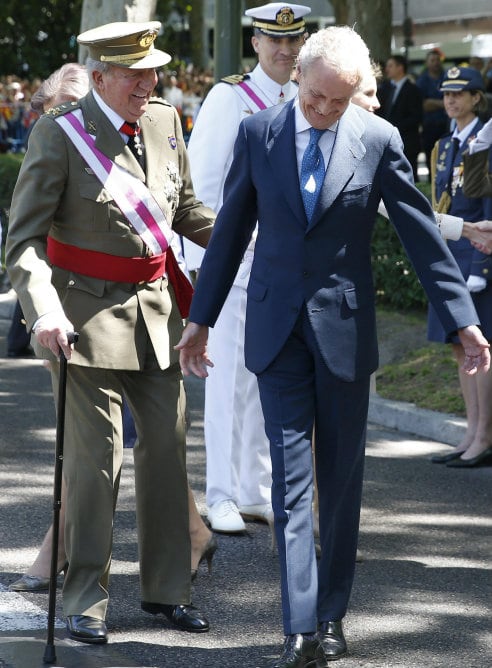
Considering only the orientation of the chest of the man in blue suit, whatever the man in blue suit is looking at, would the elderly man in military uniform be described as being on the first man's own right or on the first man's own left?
on the first man's own right

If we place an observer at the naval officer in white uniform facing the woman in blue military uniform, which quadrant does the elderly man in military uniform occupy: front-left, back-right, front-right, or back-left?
back-right

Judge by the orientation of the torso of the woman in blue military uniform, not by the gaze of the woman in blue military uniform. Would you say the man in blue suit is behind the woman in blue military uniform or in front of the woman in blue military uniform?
in front

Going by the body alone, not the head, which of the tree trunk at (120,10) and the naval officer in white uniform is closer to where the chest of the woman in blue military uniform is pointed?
the naval officer in white uniform

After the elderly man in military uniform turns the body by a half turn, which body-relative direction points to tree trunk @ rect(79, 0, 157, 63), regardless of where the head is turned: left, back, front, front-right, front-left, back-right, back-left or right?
front-right

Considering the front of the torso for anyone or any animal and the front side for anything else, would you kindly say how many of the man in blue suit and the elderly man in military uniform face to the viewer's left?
0

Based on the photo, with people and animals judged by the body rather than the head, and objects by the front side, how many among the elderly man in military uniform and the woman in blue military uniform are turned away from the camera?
0

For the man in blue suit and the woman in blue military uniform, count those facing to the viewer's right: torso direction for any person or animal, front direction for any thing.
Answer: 0

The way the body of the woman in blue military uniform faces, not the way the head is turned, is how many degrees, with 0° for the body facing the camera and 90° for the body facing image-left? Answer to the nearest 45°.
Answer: approximately 45°

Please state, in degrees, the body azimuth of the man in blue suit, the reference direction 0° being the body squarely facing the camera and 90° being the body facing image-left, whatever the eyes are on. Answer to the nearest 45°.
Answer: approximately 0°

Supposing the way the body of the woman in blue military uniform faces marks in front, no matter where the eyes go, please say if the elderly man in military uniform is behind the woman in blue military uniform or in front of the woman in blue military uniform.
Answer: in front

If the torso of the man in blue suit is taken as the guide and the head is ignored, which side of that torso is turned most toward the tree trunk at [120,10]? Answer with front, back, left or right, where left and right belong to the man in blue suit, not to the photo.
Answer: back

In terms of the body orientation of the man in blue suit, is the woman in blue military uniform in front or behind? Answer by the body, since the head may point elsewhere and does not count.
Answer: behind

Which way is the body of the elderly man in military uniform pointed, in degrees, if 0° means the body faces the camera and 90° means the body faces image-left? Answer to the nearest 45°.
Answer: approximately 315°
